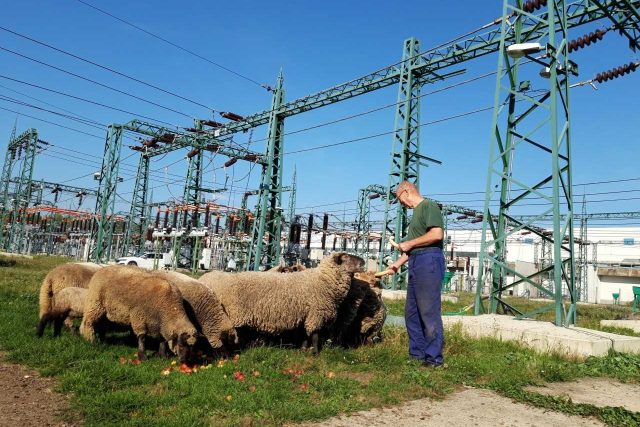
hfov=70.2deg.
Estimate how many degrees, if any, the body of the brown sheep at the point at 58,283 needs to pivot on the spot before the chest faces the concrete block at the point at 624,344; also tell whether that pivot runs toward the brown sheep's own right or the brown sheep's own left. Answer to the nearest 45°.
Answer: approximately 45° to the brown sheep's own right

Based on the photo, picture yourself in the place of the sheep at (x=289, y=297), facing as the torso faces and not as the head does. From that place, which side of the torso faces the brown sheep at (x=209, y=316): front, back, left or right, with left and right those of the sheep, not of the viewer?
back

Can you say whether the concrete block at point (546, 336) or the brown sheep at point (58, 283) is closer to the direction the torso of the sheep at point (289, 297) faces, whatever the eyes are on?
the concrete block

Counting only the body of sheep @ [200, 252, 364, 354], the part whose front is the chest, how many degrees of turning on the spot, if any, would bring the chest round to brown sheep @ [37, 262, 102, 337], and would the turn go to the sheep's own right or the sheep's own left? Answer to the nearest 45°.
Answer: approximately 180°

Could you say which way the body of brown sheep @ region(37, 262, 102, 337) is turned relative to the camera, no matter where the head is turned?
to the viewer's right

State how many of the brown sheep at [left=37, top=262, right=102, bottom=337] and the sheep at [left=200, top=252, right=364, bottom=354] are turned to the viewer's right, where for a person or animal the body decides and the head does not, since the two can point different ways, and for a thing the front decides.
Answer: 2

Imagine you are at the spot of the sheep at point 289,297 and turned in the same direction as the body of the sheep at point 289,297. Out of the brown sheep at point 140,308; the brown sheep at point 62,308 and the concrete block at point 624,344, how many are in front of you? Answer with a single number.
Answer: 1

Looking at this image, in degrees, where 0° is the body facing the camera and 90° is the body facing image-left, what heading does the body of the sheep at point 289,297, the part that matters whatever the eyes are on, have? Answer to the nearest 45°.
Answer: approximately 270°

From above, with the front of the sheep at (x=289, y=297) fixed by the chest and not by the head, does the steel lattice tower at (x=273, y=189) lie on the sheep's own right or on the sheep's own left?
on the sheep's own left

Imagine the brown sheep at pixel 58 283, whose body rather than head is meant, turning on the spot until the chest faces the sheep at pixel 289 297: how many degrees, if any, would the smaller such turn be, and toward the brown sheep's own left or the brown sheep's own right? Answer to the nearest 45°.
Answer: approximately 45° to the brown sheep's own right

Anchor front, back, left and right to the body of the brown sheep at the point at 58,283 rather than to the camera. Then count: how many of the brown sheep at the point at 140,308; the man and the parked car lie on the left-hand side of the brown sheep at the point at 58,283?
1
